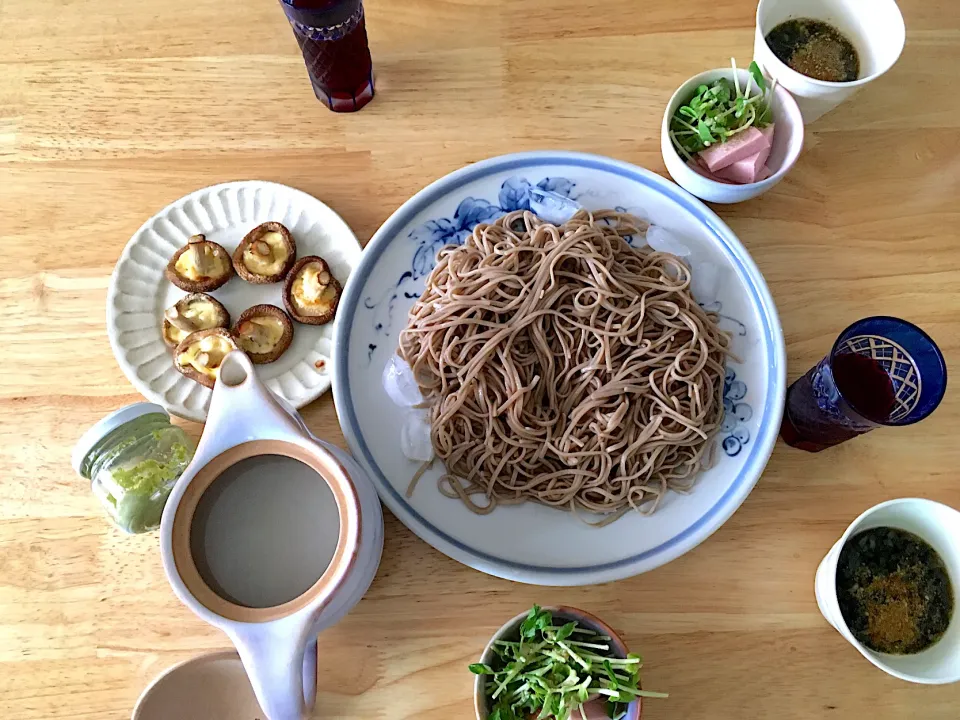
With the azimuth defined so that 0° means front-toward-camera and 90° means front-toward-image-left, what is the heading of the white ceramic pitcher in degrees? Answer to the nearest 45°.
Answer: approximately 180°
